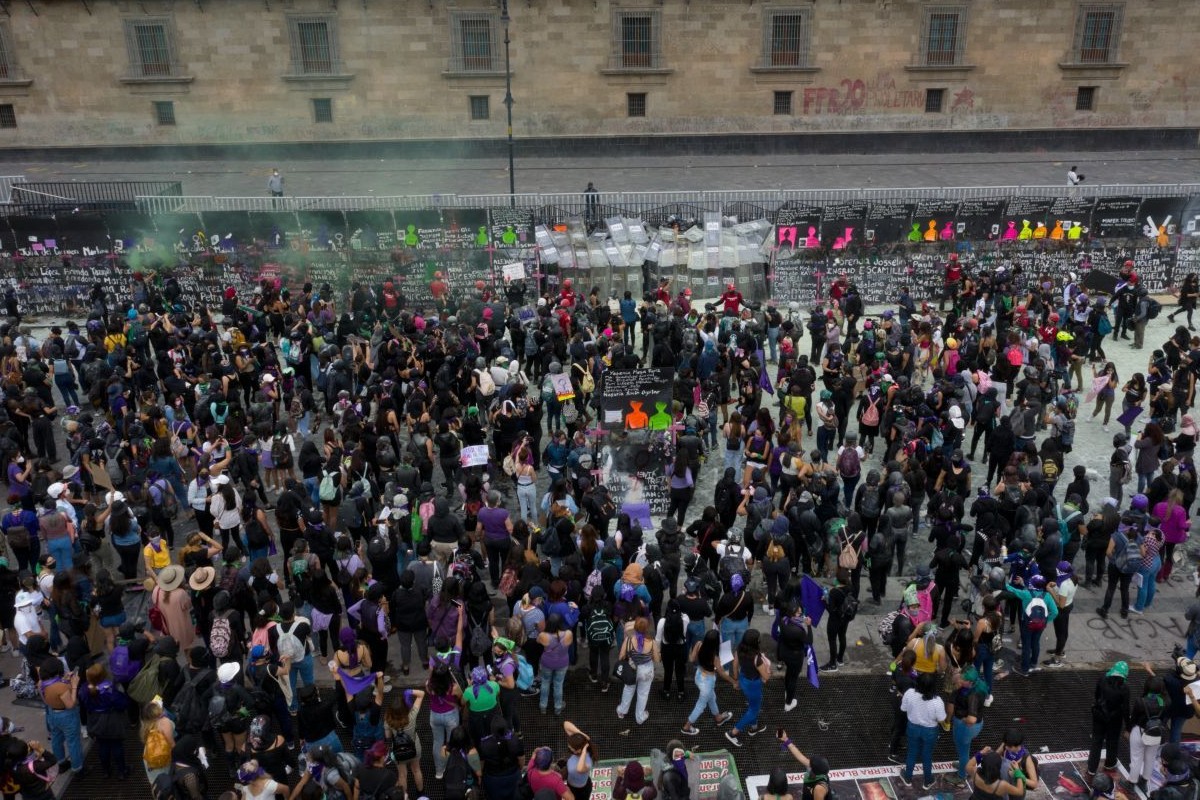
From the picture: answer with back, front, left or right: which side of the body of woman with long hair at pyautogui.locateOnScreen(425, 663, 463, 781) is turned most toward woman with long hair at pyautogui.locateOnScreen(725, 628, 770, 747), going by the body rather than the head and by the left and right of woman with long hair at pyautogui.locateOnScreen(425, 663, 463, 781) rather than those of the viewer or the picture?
right

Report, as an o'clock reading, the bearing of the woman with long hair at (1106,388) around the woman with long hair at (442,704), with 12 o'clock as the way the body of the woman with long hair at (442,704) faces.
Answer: the woman with long hair at (1106,388) is roughly at 2 o'clock from the woman with long hair at (442,704).

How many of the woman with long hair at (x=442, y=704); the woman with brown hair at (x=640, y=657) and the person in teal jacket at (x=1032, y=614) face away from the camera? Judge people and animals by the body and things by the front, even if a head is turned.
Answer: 3

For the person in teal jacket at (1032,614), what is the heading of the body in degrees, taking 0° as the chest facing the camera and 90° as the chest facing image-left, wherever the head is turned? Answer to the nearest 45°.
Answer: approximately 180°

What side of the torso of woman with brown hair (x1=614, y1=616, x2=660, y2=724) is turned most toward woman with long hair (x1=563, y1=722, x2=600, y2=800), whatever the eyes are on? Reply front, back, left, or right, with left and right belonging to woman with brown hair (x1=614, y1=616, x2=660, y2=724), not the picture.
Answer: back

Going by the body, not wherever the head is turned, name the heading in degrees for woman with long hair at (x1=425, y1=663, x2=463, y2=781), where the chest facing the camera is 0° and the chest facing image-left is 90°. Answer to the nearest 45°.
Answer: approximately 180°

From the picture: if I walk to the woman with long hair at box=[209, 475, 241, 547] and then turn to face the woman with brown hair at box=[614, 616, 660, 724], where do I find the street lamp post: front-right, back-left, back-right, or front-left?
back-left

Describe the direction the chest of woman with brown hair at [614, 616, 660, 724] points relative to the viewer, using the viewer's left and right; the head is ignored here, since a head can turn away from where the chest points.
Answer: facing away from the viewer

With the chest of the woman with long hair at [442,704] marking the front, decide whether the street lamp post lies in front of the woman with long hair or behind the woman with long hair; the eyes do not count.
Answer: in front

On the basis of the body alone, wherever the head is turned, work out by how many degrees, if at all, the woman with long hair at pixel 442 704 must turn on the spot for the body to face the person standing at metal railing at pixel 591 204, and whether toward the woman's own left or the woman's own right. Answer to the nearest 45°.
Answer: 0° — they already face them

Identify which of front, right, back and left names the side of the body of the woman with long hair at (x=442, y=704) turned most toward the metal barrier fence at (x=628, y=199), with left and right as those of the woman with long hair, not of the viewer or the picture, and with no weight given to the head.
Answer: front

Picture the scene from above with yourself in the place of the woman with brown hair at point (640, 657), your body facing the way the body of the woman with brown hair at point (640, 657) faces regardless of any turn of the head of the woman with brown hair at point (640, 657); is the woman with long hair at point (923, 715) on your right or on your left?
on your right

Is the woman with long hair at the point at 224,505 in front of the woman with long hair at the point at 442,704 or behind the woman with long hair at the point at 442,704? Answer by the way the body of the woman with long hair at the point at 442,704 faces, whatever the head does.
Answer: in front
